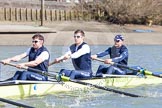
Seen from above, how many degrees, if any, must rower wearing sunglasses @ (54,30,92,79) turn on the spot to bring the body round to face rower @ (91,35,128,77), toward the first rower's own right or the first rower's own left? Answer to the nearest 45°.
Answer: approximately 180°

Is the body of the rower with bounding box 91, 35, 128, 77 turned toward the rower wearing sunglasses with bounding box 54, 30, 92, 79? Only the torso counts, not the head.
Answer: yes

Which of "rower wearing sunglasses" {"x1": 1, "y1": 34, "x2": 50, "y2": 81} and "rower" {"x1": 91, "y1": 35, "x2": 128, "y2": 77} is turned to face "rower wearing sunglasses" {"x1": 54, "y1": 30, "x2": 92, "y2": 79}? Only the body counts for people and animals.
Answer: the rower
